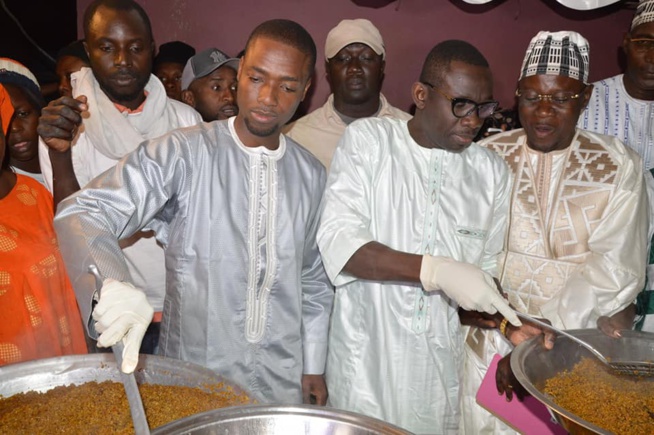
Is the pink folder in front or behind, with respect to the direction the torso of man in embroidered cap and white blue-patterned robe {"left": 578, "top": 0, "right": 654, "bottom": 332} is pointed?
in front

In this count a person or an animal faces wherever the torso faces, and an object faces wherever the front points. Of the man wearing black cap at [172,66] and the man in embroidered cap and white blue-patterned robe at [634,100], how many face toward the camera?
2

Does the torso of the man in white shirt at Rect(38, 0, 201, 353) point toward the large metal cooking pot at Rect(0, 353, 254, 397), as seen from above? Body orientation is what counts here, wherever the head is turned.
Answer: yes

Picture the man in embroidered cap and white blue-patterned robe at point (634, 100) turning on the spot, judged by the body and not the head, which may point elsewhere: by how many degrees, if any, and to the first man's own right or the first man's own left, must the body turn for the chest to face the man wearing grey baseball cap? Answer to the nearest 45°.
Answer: approximately 45° to the first man's own right

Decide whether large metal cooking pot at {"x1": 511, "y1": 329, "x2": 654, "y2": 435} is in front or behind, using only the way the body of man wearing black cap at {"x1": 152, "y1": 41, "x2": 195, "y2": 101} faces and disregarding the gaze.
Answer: in front

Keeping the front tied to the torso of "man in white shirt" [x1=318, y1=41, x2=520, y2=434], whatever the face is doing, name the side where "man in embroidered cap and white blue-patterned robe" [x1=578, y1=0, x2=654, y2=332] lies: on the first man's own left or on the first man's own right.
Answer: on the first man's own left

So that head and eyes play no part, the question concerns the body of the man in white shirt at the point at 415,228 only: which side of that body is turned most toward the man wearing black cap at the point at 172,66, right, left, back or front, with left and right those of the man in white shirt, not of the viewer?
back

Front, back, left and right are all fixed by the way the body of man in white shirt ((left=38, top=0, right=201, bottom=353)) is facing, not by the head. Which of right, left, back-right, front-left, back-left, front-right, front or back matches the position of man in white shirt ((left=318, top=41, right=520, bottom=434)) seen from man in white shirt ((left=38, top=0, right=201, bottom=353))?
front-left

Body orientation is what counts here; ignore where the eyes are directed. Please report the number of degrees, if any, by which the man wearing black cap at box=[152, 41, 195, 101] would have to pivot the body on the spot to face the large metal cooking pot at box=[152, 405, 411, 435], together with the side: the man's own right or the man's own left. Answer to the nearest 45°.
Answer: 0° — they already face it

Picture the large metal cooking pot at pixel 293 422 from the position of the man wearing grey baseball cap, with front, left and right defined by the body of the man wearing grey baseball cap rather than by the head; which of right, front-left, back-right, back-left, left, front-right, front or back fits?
front-right

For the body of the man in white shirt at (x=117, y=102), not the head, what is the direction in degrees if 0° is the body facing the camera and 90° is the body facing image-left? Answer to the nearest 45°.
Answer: approximately 0°
